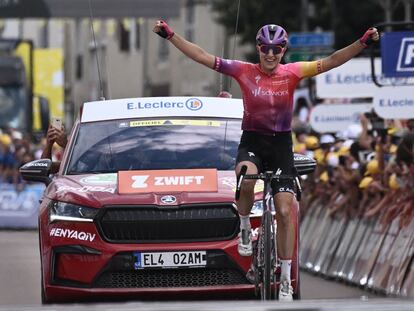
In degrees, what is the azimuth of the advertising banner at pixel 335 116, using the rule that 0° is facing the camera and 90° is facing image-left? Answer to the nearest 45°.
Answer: approximately 0°

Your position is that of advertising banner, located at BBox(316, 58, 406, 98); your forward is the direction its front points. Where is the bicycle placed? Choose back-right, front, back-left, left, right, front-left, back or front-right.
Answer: front

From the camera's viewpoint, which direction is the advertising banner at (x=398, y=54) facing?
toward the camera

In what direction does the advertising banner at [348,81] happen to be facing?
toward the camera

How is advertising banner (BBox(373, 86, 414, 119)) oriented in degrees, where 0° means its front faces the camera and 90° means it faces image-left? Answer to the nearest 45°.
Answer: approximately 0°

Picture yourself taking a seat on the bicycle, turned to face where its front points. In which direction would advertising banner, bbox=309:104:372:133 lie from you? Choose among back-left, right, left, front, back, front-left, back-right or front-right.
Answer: back

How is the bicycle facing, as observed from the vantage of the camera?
facing the viewer

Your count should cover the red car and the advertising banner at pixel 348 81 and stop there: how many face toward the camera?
2

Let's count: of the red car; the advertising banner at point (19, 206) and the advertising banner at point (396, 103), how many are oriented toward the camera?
3

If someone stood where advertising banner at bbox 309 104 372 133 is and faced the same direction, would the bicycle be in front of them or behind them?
in front

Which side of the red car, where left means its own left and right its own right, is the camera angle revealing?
front
